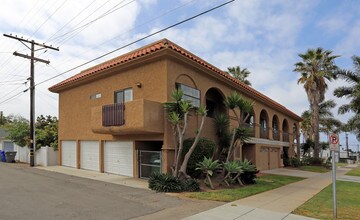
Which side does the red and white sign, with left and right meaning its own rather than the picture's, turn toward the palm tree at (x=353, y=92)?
back

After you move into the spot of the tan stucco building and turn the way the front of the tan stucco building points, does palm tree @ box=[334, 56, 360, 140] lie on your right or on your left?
on your left

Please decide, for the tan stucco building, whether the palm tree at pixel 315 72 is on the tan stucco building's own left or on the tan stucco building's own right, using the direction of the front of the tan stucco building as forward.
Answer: on the tan stucco building's own left

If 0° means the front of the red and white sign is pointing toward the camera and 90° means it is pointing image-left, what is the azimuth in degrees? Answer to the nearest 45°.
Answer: approximately 0°

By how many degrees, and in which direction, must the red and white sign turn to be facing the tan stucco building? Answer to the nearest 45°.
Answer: approximately 135° to its right

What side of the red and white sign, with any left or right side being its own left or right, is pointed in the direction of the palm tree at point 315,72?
back
